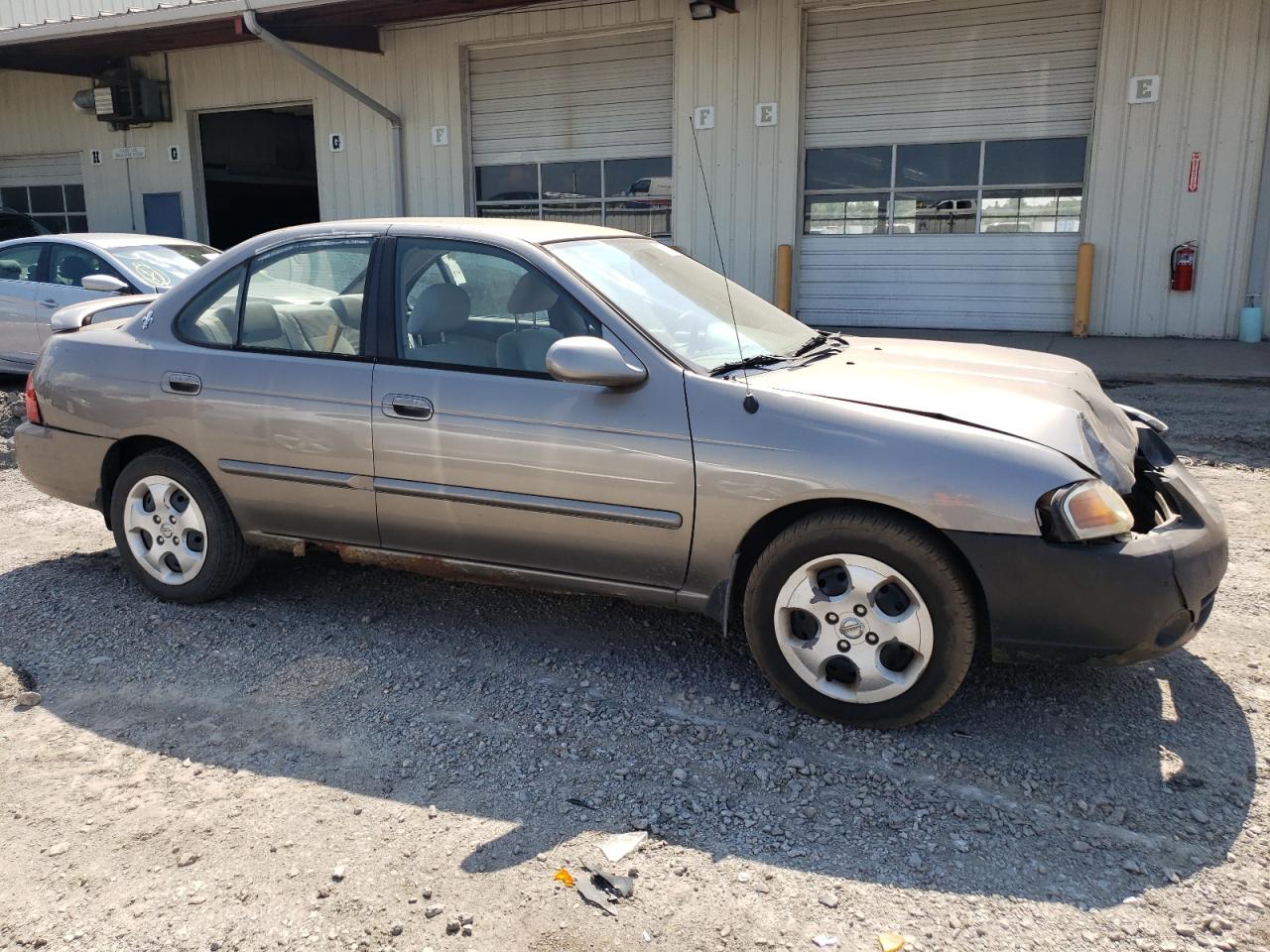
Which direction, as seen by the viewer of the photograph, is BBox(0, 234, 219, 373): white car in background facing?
facing the viewer and to the right of the viewer

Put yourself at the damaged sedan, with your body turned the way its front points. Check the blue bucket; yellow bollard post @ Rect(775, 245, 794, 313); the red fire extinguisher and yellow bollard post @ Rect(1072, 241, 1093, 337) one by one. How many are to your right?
0

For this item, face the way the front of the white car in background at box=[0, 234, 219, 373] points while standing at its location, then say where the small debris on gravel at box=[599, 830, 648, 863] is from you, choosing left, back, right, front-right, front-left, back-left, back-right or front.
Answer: front-right

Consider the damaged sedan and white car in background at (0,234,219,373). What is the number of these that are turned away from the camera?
0

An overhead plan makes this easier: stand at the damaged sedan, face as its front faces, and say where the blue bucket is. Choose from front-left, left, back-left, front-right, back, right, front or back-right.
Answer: left

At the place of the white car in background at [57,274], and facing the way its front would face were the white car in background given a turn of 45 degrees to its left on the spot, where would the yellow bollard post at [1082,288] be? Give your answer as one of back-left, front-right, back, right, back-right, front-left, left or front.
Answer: front

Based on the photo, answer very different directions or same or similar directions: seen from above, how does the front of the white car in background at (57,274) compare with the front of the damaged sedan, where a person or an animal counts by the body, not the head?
same or similar directions

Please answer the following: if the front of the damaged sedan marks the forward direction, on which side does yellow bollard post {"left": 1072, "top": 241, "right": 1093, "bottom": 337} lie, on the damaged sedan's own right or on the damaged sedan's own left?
on the damaged sedan's own left

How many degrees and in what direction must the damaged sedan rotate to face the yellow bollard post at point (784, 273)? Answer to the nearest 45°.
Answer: approximately 135° to its left

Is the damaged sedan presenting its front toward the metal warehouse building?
no

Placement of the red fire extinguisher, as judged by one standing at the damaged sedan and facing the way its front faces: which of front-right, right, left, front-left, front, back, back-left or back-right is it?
left

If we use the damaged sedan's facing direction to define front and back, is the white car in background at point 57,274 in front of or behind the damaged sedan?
behind

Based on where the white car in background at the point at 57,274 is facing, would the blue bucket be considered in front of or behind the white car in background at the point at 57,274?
in front

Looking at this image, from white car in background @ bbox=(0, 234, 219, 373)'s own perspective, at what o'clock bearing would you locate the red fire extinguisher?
The red fire extinguisher is roughly at 11 o'clock from the white car in background.
